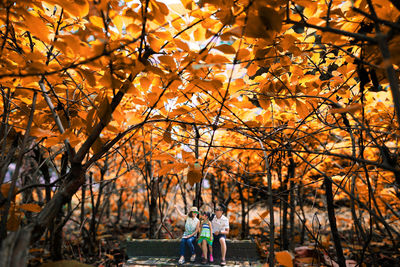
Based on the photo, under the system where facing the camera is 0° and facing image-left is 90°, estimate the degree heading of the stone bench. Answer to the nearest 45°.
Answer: approximately 0°
